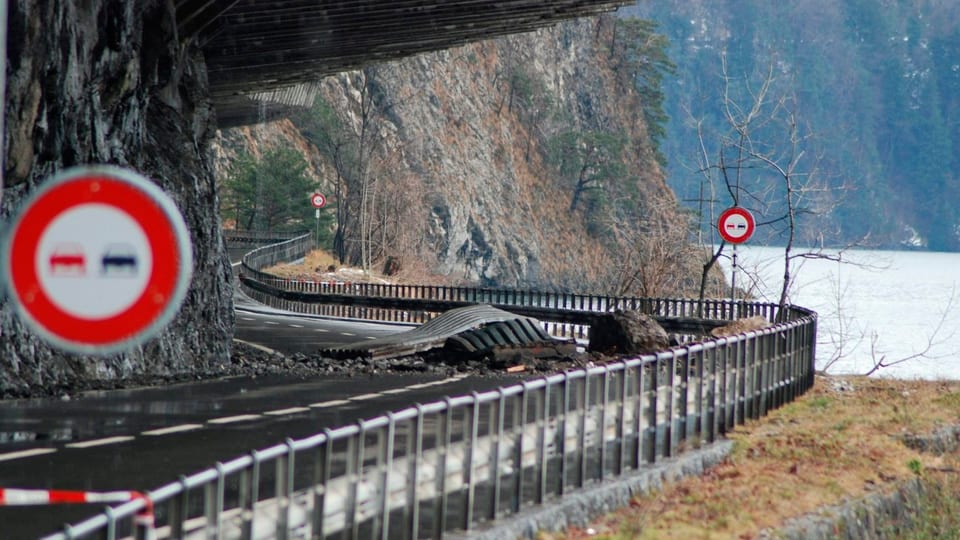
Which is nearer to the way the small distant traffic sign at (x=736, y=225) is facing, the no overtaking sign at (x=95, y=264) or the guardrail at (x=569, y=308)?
the no overtaking sign

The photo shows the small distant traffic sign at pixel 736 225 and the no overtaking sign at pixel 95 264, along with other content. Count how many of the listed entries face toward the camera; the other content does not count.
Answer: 2

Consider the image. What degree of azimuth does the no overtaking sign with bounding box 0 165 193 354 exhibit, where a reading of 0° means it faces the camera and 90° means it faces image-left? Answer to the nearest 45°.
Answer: approximately 0°

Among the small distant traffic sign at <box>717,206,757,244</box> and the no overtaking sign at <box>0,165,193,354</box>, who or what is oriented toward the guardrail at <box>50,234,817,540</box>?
the small distant traffic sign

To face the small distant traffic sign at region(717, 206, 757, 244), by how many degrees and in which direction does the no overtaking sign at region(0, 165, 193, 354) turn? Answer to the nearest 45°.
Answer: approximately 135° to its left
